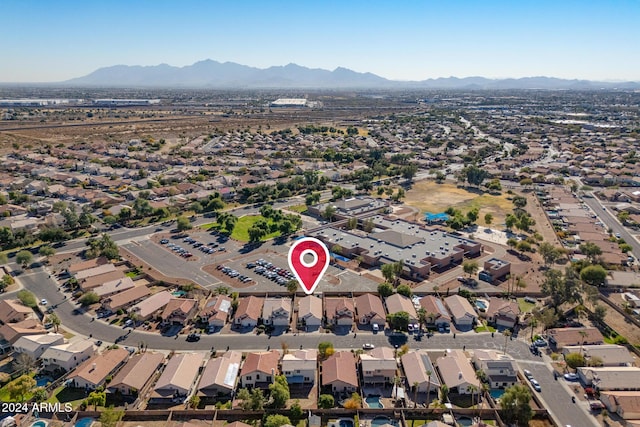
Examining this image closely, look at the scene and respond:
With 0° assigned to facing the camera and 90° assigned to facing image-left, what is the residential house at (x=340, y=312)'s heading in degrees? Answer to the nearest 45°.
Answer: approximately 0°

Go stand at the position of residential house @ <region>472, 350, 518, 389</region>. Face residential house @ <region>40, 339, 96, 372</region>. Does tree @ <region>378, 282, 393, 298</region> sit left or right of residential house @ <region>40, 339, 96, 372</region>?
right

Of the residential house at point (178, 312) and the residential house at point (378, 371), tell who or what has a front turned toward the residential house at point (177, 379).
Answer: the residential house at point (178, 312)

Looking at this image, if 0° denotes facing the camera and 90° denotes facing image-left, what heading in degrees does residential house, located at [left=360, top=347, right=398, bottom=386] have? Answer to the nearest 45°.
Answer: approximately 180°

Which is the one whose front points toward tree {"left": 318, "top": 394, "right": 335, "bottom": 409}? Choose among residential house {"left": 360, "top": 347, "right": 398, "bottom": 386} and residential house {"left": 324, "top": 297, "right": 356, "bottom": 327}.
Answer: residential house {"left": 324, "top": 297, "right": 356, "bottom": 327}

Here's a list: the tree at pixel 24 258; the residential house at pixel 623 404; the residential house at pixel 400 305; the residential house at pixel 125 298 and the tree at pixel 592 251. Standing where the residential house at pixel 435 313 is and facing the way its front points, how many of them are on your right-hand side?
3

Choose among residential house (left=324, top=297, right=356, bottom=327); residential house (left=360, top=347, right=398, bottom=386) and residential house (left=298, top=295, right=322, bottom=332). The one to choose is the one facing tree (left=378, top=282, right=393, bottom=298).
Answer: residential house (left=360, top=347, right=398, bottom=386)
